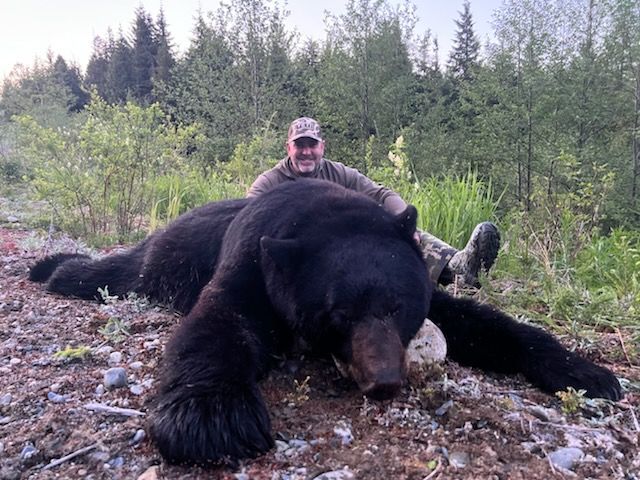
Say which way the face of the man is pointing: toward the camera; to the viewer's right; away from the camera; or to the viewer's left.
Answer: toward the camera

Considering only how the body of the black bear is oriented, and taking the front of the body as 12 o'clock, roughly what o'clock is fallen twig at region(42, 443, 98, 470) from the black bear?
The fallen twig is roughly at 3 o'clock from the black bear.

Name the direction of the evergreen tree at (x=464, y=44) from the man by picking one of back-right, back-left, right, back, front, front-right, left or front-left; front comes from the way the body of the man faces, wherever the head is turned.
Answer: back

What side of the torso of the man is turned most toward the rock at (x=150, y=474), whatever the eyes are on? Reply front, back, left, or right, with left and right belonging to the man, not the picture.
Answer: front

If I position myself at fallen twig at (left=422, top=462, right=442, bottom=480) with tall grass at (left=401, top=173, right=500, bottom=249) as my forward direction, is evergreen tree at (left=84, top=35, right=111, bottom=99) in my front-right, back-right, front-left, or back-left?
front-left

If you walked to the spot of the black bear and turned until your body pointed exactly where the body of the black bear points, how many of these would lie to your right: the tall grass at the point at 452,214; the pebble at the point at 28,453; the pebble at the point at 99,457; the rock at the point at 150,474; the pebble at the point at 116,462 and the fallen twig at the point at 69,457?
5

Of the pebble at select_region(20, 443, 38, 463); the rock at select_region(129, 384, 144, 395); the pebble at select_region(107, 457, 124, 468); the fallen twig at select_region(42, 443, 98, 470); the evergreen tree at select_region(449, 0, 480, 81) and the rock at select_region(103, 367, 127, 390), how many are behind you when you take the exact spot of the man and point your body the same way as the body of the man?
1

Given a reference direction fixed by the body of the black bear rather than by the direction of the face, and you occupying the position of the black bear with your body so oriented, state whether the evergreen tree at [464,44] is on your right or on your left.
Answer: on your left

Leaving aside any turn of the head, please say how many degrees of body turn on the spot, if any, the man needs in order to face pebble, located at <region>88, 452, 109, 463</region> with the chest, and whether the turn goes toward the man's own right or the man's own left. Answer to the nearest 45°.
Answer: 0° — they already face it

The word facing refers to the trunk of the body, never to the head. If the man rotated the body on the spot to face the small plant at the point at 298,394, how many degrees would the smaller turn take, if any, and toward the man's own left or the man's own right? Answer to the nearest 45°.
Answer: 0° — they already face it

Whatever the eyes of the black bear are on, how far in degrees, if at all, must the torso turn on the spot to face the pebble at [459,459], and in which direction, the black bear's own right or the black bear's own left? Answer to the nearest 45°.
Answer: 0° — it already faces it

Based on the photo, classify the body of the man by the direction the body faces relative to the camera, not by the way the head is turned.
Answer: toward the camera

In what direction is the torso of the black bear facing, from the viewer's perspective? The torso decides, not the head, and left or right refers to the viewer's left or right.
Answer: facing the viewer and to the right of the viewer

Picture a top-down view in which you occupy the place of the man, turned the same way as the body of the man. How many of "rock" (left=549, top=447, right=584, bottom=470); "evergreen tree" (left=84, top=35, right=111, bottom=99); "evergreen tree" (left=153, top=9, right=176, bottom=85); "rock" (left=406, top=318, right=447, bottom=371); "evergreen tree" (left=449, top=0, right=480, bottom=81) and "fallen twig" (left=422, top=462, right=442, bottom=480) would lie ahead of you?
3

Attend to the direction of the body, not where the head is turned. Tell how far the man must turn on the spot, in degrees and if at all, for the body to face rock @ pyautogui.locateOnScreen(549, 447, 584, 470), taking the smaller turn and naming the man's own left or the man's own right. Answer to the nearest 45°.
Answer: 0° — they already face it

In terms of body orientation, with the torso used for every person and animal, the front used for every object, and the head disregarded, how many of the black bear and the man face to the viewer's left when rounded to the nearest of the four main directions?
0

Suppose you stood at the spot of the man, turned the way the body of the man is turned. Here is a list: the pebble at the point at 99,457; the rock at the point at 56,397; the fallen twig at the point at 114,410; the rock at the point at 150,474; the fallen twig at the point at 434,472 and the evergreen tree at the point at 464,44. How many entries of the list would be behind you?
1

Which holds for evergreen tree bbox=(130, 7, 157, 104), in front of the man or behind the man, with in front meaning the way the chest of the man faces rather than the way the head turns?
behind

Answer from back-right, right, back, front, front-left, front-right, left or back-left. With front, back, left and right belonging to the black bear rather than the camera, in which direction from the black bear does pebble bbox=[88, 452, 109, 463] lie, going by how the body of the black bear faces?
right
